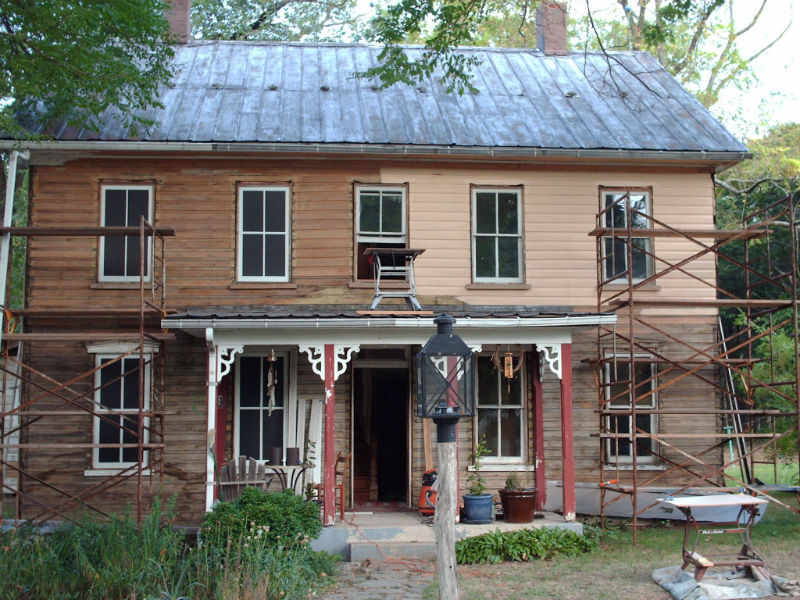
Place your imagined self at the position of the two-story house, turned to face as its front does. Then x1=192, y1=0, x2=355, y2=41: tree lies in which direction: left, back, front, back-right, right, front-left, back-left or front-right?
back

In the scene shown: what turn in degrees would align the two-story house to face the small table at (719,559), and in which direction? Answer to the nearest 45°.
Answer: approximately 45° to its left

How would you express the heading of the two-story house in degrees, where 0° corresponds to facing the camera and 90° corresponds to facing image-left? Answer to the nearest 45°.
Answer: approximately 0°

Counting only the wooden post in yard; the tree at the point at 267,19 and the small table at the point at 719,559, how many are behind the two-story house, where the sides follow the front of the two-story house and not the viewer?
1

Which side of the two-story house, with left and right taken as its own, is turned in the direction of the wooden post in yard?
front

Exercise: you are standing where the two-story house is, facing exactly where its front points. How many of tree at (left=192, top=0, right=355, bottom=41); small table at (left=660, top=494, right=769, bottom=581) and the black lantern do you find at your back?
1
